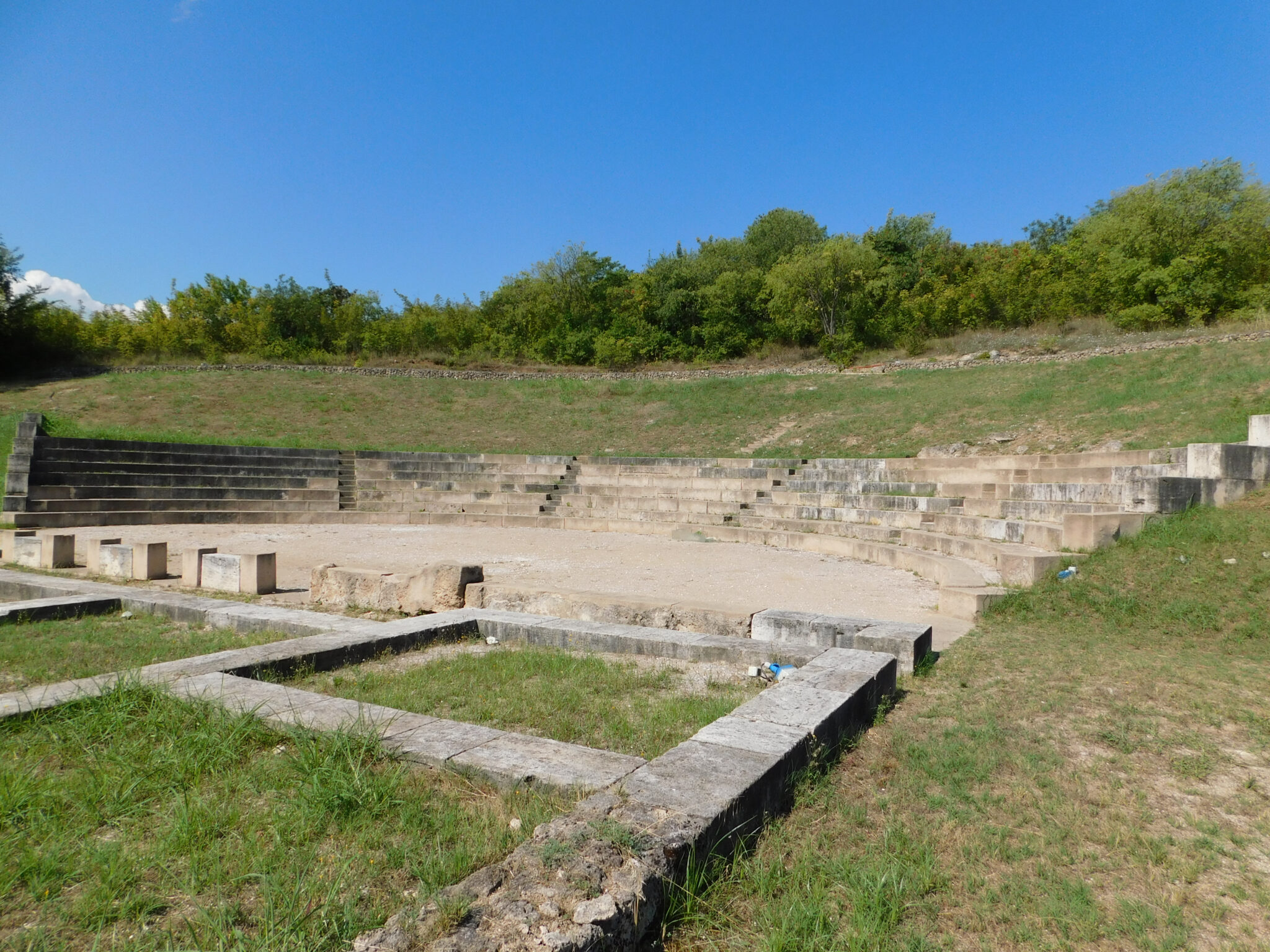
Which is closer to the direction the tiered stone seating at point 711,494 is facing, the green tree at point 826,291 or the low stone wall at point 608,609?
the low stone wall

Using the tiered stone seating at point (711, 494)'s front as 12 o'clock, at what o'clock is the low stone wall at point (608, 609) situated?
The low stone wall is roughly at 11 o'clock from the tiered stone seating.

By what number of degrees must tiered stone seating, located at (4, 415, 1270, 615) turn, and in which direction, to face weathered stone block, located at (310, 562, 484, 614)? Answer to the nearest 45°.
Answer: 0° — it already faces it

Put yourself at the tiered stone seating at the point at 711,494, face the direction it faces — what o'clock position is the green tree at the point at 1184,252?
The green tree is roughly at 6 o'clock from the tiered stone seating.

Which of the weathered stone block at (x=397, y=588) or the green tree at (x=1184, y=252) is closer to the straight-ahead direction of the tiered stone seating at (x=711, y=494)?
the weathered stone block

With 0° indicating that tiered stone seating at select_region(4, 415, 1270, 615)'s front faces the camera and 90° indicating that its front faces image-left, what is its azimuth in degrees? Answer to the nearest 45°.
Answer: approximately 45°

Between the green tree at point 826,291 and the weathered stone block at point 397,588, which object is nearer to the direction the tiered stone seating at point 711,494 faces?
the weathered stone block

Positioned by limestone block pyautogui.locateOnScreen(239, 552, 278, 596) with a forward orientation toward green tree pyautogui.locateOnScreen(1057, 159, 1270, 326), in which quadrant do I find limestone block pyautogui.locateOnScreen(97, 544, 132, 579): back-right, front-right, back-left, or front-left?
back-left

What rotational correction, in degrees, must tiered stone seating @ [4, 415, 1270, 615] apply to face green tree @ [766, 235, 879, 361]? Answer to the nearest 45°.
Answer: approximately 135° to its right
